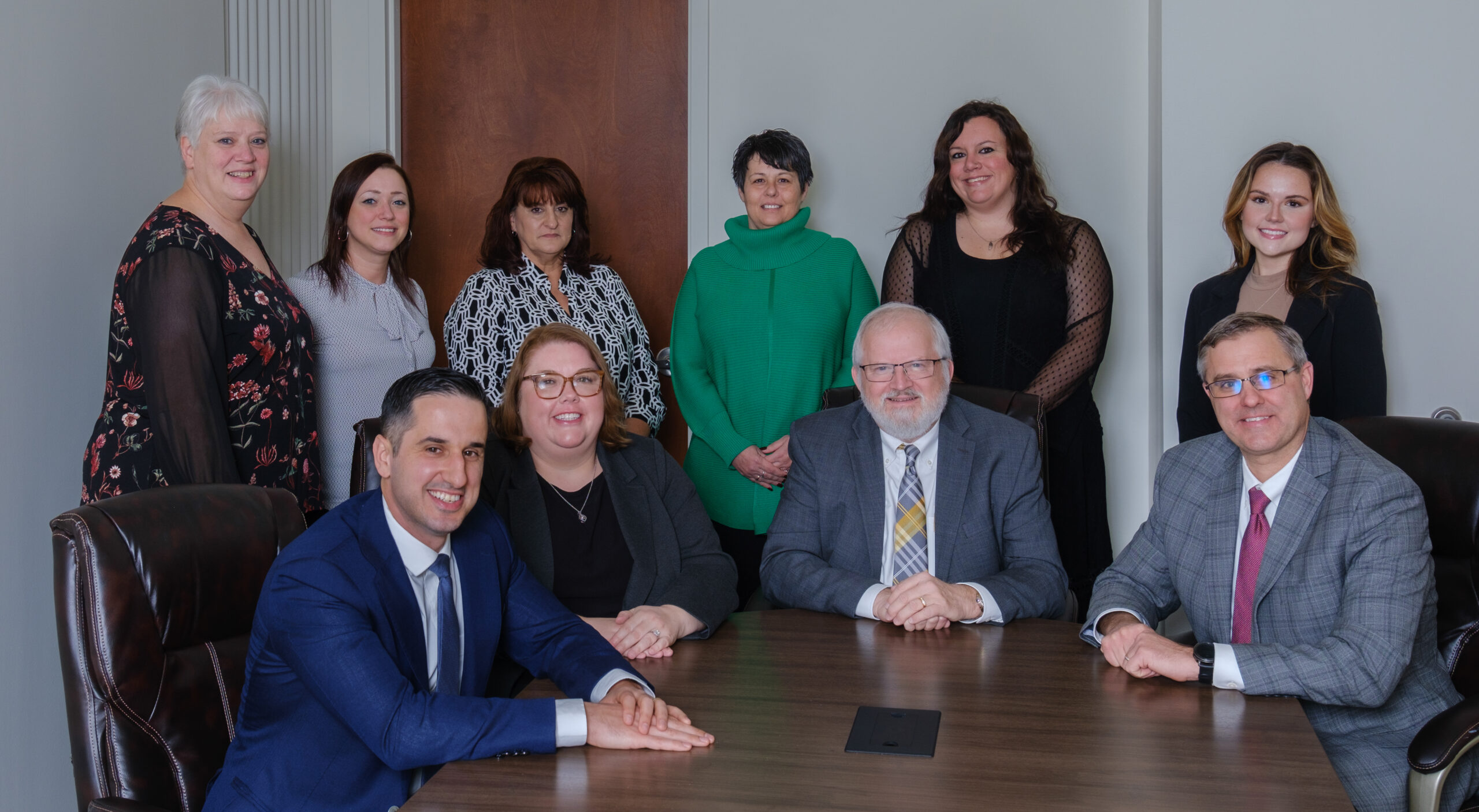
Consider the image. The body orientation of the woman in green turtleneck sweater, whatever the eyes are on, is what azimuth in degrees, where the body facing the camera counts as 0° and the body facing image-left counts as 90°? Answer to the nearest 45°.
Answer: approximately 0°

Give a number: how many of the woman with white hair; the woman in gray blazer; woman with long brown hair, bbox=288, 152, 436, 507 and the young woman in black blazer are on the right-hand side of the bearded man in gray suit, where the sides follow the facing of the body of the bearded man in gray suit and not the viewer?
3

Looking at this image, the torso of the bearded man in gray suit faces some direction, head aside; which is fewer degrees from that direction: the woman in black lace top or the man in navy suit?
the man in navy suit

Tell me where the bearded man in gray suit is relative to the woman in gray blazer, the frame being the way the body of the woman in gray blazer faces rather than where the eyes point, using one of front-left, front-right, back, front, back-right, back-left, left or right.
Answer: left

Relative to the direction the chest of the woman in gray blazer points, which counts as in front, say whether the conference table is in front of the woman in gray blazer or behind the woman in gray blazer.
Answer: in front

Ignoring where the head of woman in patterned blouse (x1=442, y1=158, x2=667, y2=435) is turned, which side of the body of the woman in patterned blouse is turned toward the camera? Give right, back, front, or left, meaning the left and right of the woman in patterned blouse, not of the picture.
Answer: front

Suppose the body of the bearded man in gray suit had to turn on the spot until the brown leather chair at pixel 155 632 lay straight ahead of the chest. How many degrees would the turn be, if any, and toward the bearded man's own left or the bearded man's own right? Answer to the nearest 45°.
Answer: approximately 45° to the bearded man's own right

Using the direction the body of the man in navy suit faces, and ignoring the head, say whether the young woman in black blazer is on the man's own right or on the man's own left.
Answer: on the man's own left

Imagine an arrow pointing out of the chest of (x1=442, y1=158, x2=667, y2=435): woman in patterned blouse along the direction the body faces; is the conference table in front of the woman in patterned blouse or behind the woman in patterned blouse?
in front

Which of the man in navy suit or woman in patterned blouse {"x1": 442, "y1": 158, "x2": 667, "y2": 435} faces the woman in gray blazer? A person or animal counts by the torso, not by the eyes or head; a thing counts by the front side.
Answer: the woman in patterned blouse
